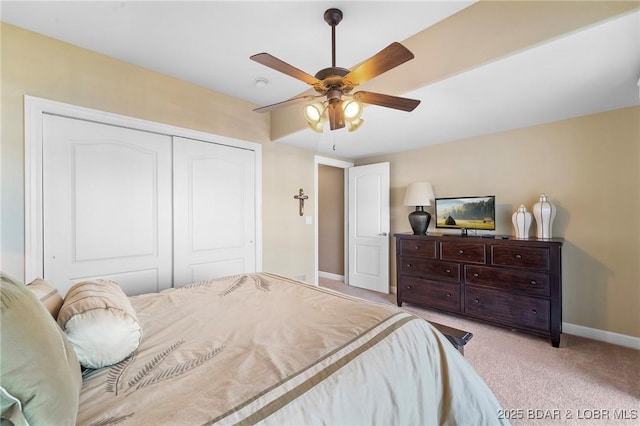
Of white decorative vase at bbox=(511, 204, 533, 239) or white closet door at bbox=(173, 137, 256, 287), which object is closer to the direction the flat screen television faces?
the white closet door

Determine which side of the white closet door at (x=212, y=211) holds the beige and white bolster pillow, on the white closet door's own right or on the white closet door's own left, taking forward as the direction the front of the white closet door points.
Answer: on the white closet door's own right

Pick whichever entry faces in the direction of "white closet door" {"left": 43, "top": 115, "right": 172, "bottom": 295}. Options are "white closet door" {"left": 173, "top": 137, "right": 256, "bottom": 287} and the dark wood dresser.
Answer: the dark wood dresser

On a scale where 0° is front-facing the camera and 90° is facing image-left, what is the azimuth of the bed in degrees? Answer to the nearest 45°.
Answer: approximately 225°

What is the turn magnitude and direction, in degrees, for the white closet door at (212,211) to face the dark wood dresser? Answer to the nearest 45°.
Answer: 0° — it already faces it

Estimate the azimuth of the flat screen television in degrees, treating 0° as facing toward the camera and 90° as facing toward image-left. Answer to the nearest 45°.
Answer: approximately 45°

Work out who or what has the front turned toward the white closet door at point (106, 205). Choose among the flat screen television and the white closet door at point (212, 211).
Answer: the flat screen television

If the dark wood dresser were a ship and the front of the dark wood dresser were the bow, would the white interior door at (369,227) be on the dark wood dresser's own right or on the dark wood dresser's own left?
on the dark wood dresser's own right

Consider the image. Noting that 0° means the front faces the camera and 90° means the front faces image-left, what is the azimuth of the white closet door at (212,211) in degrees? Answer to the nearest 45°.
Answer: approximately 315°

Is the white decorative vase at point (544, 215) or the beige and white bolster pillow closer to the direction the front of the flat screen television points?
the beige and white bolster pillow

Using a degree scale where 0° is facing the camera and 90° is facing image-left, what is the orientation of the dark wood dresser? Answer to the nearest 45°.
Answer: approximately 45°
